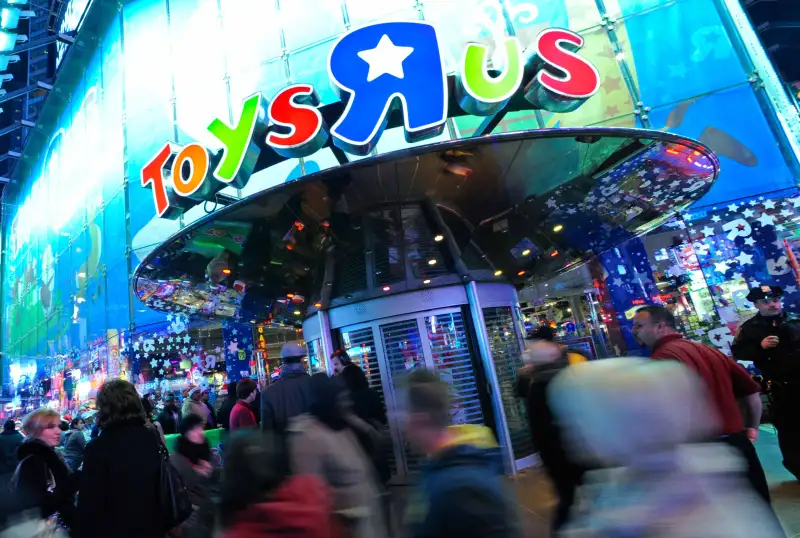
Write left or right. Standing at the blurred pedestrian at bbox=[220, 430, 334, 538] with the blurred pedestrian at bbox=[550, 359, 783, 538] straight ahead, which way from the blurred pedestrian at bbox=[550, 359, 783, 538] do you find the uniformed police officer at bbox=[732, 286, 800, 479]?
left

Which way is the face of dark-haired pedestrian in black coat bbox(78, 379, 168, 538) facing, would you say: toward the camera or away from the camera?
away from the camera

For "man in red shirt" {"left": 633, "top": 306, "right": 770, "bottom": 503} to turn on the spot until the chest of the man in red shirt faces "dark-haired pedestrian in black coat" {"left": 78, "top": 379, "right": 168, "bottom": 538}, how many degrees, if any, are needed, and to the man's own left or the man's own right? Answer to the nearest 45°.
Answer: approximately 45° to the man's own left

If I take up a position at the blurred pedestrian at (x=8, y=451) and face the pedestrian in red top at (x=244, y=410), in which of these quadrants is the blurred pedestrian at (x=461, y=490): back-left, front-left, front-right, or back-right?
front-right

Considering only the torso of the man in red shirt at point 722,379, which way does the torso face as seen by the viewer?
to the viewer's left

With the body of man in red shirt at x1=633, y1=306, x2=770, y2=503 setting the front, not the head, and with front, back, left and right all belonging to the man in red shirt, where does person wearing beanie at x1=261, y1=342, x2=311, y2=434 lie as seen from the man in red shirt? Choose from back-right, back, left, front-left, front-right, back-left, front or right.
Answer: front

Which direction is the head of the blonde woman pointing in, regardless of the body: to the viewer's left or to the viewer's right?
to the viewer's right

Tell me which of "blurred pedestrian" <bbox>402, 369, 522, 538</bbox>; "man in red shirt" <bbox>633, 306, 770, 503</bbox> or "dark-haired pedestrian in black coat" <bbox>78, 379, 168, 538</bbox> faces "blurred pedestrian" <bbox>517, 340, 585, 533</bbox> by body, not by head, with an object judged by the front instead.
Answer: the man in red shirt

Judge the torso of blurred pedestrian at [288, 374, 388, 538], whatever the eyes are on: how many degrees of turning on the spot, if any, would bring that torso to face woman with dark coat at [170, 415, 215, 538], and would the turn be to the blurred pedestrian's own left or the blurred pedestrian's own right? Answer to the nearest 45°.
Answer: approximately 135° to the blurred pedestrian's own left

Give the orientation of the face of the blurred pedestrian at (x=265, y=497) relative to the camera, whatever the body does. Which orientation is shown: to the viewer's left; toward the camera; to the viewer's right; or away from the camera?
away from the camera

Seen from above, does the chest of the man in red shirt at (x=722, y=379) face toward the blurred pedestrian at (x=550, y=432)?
yes

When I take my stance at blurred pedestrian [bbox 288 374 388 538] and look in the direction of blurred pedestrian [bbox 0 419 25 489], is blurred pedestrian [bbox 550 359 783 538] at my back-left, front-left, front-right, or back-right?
back-left
